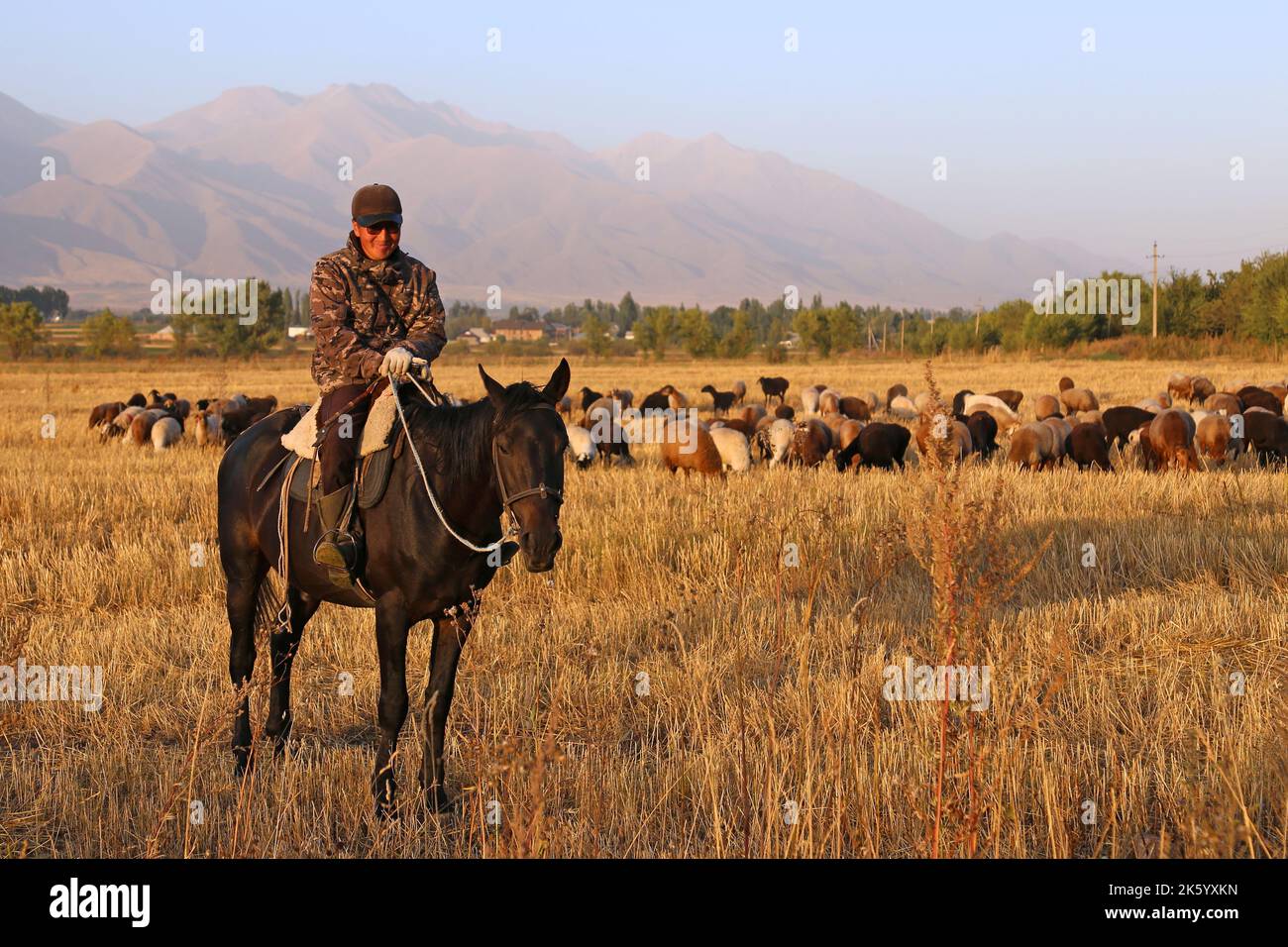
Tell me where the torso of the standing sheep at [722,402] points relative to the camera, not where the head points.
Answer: to the viewer's left

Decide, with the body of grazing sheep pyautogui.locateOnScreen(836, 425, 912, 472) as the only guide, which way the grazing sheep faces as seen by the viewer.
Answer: to the viewer's left

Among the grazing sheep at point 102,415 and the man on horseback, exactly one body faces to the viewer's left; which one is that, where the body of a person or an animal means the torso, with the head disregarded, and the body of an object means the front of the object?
the grazing sheep

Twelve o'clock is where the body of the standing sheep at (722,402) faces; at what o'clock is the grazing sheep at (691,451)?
the grazing sheep at (691,451) is roughly at 9 o'clock from the standing sheep at (722,402).

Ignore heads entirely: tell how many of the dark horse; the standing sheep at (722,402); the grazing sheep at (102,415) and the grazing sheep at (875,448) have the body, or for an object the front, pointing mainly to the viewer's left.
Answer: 3

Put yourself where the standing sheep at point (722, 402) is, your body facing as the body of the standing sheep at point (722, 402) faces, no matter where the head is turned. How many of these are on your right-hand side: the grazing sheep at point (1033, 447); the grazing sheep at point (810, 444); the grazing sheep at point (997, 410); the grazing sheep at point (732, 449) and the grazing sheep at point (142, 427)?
0

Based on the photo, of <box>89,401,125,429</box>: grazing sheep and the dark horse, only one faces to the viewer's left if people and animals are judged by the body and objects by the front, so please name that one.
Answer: the grazing sheep

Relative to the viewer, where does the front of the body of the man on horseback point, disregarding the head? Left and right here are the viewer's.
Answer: facing the viewer and to the right of the viewer

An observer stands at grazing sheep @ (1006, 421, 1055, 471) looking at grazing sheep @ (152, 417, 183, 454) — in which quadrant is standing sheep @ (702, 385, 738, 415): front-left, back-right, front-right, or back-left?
front-right

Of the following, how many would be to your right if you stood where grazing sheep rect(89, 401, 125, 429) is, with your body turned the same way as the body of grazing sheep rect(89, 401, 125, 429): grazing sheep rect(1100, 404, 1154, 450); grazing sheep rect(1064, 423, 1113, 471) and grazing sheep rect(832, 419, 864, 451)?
0

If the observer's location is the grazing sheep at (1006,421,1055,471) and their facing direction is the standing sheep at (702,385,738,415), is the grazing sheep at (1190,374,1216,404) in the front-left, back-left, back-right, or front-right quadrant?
front-right

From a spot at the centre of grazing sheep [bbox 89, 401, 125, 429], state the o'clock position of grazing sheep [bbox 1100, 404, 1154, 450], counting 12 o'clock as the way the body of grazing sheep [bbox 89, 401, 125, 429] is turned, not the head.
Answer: grazing sheep [bbox 1100, 404, 1154, 450] is roughly at 7 o'clock from grazing sheep [bbox 89, 401, 125, 429].

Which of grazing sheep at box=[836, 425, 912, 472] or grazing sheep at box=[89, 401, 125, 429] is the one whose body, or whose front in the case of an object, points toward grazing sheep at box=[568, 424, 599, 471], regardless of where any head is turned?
grazing sheep at box=[836, 425, 912, 472]

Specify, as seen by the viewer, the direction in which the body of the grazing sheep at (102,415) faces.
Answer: to the viewer's left

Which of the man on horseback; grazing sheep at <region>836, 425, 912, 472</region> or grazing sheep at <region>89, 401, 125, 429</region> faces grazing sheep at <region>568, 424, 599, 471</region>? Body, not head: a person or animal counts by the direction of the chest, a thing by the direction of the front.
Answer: grazing sheep at <region>836, 425, 912, 472</region>
